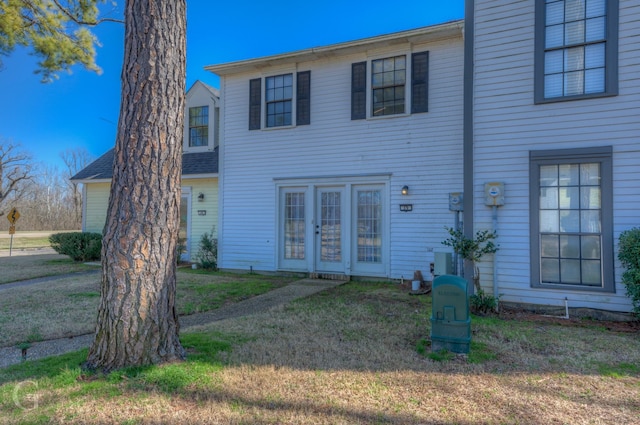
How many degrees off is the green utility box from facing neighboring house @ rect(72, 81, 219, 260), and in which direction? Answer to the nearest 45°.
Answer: approximately 135° to its right

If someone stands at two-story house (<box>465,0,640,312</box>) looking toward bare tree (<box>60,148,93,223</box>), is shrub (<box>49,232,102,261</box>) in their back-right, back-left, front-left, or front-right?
front-left

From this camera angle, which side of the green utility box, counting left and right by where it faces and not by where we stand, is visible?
front

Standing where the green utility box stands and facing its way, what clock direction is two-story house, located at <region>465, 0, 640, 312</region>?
The two-story house is roughly at 7 o'clock from the green utility box.

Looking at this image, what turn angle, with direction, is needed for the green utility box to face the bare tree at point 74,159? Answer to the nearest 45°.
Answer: approximately 135° to its right

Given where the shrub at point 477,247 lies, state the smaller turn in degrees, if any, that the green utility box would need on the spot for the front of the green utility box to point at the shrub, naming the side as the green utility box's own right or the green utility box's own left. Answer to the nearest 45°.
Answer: approximately 180°

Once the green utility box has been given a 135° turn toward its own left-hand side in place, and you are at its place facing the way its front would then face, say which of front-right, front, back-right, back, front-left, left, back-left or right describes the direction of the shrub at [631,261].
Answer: front
